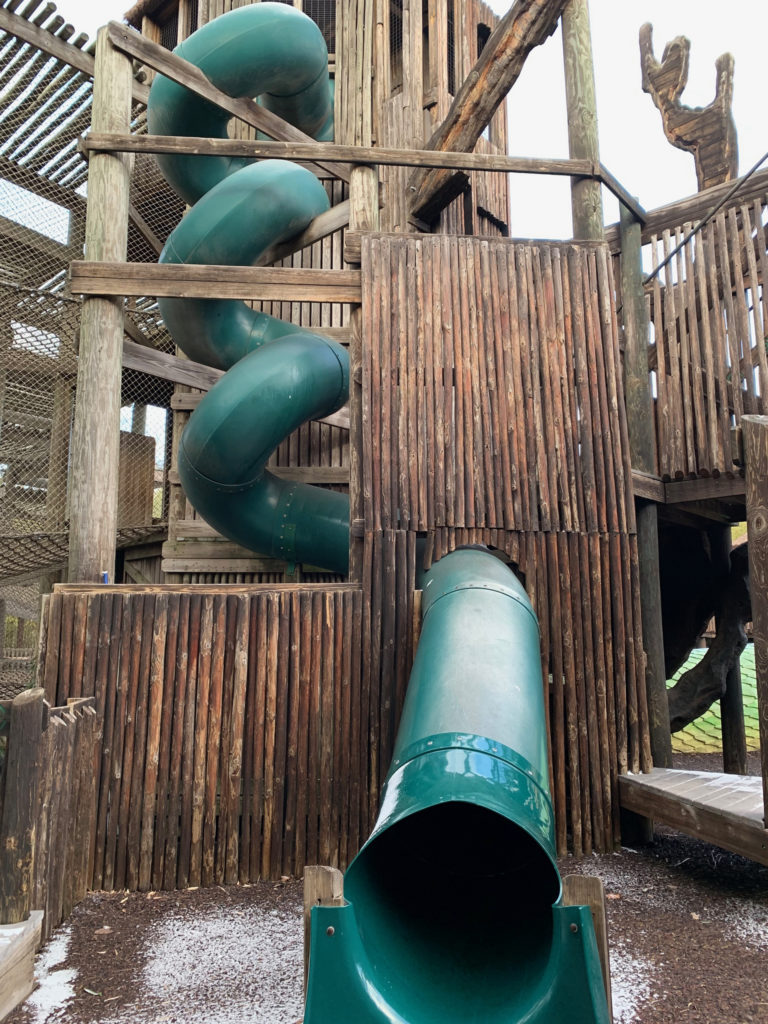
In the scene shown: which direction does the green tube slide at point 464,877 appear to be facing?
toward the camera
